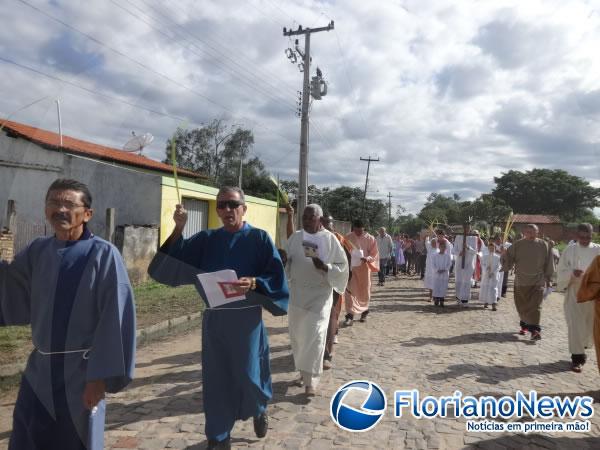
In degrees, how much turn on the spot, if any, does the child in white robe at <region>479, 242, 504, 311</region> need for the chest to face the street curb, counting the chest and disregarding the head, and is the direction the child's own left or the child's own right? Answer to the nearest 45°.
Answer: approximately 45° to the child's own right

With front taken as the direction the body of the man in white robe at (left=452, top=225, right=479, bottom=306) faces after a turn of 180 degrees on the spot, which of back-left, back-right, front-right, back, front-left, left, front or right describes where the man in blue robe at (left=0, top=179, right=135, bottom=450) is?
back

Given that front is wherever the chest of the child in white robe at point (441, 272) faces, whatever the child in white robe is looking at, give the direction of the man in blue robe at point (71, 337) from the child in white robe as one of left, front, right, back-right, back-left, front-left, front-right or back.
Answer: front

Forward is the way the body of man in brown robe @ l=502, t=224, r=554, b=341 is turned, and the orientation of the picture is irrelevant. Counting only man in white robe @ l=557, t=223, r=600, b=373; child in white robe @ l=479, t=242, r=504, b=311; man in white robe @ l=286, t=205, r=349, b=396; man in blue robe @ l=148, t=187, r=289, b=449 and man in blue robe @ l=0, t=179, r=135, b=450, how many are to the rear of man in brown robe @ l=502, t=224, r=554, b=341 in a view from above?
1

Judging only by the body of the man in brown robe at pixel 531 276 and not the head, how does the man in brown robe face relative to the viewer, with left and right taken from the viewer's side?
facing the viewer

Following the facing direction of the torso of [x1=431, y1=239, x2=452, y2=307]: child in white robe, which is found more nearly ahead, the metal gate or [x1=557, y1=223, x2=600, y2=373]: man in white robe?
the man in white robe

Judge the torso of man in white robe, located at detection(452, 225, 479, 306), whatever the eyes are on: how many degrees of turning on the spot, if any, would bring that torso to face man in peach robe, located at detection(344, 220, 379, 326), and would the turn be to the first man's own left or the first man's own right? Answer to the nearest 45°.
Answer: approximately 45° to the first man's own right

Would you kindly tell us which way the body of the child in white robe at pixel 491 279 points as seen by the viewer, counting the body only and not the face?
toward the camera

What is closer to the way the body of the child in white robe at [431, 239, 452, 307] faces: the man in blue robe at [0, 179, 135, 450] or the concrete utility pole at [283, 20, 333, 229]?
the man in blue robe

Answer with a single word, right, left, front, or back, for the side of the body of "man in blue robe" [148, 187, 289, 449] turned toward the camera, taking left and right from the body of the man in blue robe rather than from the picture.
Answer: front

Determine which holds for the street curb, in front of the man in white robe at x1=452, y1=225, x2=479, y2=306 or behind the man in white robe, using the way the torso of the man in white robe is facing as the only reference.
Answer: in front

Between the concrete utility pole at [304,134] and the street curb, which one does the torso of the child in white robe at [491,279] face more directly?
the street curb

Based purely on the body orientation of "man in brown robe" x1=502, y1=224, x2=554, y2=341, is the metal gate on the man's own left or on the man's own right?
on the man's own right
